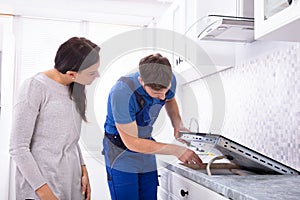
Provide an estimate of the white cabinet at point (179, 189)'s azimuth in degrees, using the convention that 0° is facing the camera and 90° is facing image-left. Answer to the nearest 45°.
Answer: approximately 45°

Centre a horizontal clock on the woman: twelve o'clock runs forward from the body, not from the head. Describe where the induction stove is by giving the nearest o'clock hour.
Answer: The induction stove is roughly at 11 o'clock from the woman.

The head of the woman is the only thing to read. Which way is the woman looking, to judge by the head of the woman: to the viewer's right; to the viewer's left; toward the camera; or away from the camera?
to the viewer's right

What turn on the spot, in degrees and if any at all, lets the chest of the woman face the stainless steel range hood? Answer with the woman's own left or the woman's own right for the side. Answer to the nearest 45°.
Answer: approximately 45° to the woman's own left

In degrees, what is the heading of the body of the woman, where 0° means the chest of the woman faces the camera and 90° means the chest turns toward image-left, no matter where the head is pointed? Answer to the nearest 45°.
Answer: approximately 315°
